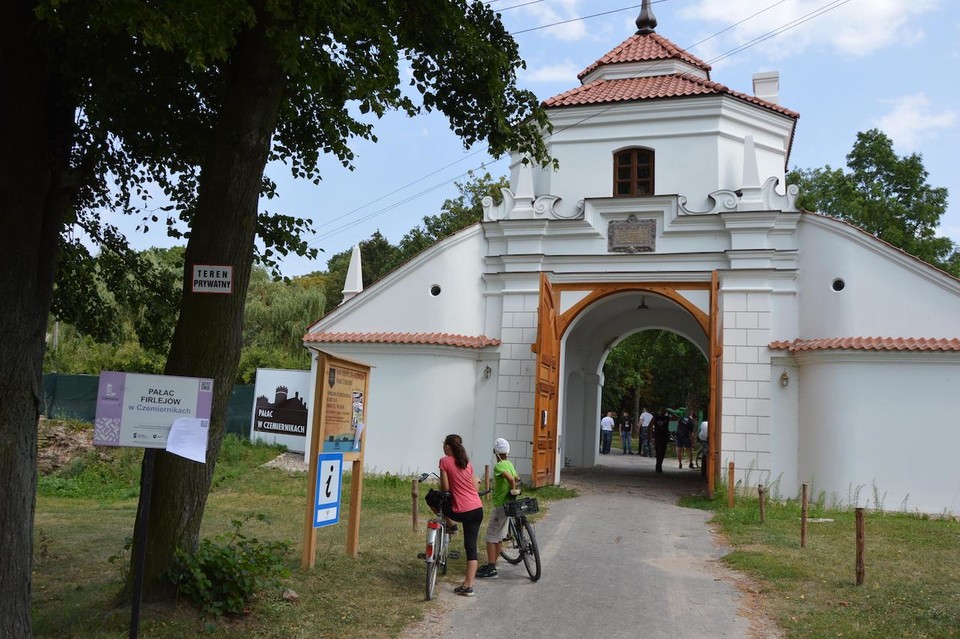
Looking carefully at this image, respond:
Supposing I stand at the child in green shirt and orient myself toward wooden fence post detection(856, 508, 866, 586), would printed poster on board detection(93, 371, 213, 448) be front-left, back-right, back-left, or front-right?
back-right

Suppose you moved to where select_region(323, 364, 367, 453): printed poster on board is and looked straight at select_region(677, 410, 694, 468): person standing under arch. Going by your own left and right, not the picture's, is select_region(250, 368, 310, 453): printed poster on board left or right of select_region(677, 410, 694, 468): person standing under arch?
left

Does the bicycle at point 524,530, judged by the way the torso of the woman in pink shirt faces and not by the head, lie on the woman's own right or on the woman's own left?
on the woman's own right

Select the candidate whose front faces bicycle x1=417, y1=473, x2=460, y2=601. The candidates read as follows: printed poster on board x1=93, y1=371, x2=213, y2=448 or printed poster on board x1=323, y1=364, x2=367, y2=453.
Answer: printed poster on board x1=323, y1=364, x2=367, y2=453

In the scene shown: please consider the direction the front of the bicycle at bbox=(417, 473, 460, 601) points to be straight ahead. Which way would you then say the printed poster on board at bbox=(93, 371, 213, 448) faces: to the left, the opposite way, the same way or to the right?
the opposite way

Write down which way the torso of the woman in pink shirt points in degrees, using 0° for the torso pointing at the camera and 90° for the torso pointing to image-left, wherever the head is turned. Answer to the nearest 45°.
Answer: approximately 135°

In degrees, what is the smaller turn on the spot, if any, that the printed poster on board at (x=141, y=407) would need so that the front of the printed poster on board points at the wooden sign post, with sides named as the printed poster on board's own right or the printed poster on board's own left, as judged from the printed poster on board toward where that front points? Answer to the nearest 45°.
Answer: approximately 135° to the printed poster on board's own left

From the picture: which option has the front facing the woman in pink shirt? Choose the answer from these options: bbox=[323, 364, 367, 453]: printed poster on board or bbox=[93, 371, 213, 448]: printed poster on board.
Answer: bbox=[323, 364, 367, 453]: printed poster on board

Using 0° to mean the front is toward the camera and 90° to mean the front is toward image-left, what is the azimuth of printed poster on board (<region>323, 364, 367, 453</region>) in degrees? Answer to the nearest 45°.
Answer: approximately 315°

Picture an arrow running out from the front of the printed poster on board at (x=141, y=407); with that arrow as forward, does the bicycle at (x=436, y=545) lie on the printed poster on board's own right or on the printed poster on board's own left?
on the printed poster on board's own left

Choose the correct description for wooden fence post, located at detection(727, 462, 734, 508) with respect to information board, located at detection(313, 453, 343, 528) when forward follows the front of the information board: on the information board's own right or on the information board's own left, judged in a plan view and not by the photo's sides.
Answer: on the information board's own left
